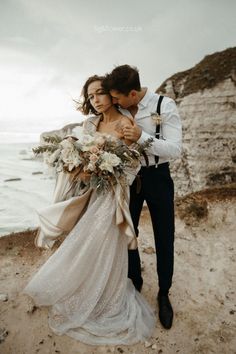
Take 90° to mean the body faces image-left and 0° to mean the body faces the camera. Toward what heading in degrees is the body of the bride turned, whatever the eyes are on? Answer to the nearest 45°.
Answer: approximately 0°

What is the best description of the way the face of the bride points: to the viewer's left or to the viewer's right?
to the viewer's left

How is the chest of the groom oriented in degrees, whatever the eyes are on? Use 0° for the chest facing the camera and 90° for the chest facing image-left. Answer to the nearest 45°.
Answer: approximately 45°
